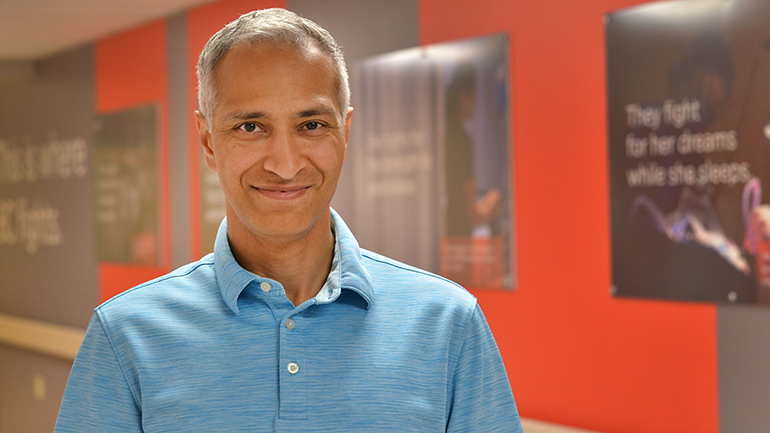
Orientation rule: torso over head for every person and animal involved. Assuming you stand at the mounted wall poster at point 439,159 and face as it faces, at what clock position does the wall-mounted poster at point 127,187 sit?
the wall-mounted poster at point 127,187 is roughly at 3 o'clock from the mounted wall poster at point 439,159.

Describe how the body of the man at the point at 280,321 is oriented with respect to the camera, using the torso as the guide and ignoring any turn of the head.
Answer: toward the camera

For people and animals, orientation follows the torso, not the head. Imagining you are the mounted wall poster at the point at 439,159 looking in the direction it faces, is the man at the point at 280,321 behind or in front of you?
in front

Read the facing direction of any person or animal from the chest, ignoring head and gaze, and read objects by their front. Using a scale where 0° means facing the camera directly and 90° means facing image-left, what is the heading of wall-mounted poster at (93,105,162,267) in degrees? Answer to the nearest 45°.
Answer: approximately 45°

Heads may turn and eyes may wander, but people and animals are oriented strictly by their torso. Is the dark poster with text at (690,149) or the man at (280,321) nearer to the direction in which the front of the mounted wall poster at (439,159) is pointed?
the man

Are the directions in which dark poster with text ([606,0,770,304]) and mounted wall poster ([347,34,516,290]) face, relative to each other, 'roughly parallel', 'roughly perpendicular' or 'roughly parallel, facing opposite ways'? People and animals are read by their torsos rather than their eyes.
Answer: roughly parallel

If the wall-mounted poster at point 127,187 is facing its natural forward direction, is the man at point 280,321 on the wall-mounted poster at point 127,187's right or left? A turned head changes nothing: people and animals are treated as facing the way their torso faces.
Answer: on its left

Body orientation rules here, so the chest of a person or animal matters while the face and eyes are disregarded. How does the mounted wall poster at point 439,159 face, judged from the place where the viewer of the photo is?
facing the viewer and to the left of the viewer

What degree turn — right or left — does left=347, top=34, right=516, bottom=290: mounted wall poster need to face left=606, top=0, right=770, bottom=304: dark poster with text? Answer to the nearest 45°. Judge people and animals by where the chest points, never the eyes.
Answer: approximately 90° to its left

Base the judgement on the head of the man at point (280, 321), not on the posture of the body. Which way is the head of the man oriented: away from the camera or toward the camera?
toward the camera

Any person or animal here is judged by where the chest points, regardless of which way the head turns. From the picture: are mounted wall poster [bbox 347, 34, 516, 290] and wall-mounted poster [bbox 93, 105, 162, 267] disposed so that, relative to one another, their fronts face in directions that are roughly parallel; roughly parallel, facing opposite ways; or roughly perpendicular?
roughly parallel

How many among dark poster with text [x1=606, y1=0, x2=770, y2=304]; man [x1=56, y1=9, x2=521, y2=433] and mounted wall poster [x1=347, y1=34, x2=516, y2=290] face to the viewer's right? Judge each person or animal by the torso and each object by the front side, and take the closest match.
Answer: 0

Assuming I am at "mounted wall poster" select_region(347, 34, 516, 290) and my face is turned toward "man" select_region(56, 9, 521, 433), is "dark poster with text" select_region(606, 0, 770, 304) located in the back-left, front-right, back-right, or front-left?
front-left

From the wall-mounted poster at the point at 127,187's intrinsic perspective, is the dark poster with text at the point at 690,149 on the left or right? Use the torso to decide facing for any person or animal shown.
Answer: on its left
